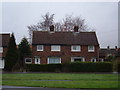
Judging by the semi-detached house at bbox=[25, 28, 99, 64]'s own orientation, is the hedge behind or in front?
in front

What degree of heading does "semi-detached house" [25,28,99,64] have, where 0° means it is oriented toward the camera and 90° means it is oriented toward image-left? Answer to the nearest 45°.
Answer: approximately 0°
